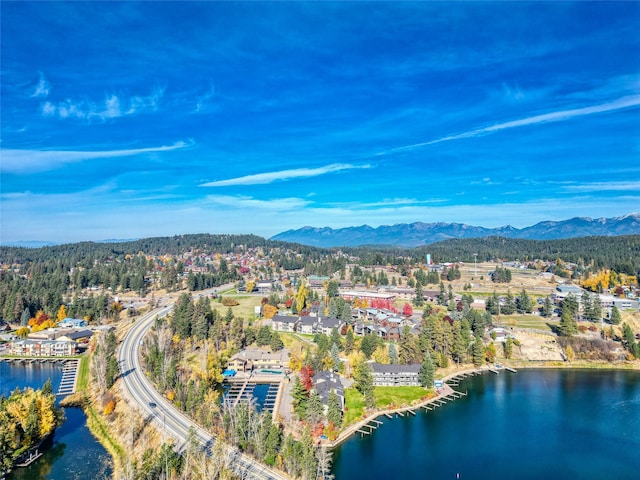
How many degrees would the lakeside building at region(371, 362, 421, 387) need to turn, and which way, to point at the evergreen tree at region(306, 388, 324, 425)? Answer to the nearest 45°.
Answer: approximately 45° to its right

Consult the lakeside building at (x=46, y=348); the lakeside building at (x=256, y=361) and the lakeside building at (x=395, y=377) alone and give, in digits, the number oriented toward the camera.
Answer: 3

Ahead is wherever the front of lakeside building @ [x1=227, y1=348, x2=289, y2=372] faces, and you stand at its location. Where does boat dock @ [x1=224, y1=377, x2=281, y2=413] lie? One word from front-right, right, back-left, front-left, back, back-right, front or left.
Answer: front

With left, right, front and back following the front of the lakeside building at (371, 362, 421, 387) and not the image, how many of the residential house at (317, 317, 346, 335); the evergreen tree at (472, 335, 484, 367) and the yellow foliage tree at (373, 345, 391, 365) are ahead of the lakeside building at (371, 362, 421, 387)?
0

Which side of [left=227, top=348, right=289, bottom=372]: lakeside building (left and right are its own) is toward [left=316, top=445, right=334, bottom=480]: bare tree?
front

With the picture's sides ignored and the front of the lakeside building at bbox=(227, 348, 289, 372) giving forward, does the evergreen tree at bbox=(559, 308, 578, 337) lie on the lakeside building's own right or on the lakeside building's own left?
on the lakeside building's own left

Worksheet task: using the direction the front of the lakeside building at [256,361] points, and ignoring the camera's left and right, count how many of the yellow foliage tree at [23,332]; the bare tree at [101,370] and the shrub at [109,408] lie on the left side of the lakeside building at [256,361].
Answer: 0

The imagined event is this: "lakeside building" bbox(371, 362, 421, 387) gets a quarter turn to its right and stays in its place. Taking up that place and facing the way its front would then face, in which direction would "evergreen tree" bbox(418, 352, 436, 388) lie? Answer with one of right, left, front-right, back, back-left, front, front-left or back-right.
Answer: back

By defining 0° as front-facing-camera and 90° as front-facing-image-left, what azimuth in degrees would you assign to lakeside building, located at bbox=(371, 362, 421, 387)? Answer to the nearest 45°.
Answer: approximately 0°

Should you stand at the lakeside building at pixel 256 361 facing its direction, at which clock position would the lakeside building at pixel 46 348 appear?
the lakeside building at pixel 46 348 is roughly at 4 o'clock from the lakeside building at pixel 256 361.

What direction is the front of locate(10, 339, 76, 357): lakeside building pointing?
toward the camera

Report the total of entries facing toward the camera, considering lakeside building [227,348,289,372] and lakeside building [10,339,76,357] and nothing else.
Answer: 2

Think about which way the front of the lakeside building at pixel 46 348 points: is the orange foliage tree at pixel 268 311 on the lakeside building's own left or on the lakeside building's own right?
on the lakeside building's own left

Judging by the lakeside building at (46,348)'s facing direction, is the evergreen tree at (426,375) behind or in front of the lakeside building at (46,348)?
in front

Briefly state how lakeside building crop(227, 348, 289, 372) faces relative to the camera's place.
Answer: facing the viewer

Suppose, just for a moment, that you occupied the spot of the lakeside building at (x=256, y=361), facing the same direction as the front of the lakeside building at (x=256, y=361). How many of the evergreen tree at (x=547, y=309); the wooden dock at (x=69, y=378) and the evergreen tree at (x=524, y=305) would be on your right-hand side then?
1
